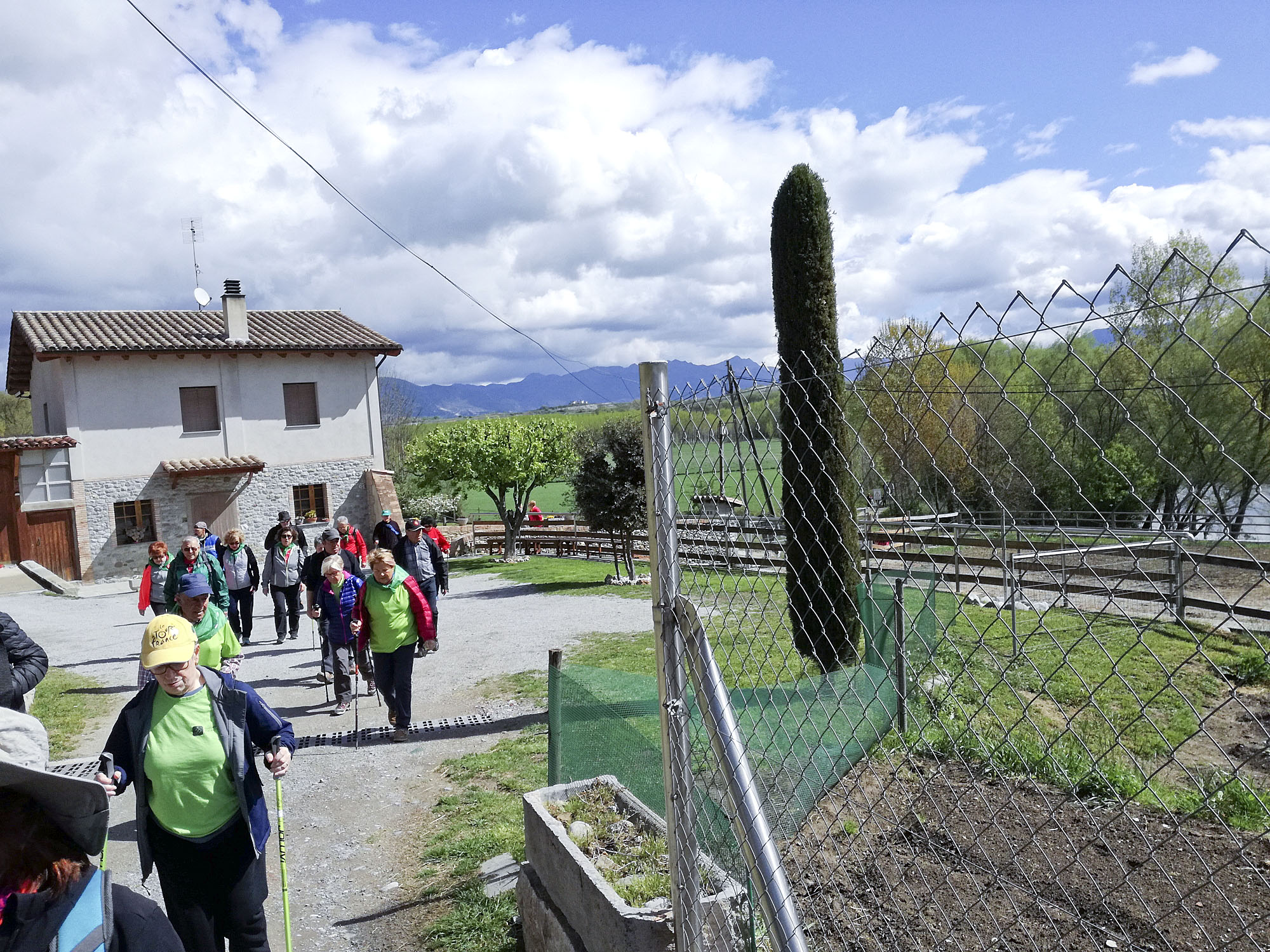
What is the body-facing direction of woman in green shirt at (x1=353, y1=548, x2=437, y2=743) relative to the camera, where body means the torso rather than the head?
toward the camera

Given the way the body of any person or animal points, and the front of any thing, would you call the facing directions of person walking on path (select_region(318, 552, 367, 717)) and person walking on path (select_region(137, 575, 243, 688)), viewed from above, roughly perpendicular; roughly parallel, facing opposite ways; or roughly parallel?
roughly parallel

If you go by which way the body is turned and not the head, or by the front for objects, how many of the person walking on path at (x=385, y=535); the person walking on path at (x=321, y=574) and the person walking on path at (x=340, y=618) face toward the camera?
3

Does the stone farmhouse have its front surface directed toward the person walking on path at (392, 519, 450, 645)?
yes

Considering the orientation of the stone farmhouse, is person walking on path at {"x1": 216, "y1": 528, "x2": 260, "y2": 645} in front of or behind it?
in front

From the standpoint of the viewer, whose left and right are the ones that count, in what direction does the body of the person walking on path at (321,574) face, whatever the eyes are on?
facing the viewer

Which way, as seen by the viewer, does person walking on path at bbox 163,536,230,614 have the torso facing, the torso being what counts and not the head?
toward the camera

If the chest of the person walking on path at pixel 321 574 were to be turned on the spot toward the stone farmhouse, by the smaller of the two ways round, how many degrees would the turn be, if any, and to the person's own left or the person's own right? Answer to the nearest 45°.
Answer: approximately 180°

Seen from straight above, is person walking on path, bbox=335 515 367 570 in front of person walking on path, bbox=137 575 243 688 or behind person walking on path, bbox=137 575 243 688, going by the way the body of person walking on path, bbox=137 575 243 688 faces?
behind

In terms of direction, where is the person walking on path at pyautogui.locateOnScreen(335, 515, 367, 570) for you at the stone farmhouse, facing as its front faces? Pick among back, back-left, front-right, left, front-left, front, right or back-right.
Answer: front

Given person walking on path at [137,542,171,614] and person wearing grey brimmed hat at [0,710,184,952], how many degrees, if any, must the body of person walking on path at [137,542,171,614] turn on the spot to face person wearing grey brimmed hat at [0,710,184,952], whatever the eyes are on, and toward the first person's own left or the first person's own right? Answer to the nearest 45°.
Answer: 0° — they already face them

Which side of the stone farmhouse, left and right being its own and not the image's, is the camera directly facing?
front

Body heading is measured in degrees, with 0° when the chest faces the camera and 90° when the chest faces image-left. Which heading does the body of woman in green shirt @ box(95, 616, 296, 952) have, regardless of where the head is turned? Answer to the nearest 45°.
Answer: approximately 0°

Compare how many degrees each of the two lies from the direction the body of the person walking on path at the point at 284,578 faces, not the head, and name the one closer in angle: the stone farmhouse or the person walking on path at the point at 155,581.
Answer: the person walking on path

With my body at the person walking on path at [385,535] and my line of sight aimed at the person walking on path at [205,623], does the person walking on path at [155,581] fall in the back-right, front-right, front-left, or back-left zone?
front-right

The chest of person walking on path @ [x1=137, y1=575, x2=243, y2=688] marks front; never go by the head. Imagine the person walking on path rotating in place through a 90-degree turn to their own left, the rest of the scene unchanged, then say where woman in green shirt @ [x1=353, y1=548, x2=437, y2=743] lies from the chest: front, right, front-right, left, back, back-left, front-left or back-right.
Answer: front-left

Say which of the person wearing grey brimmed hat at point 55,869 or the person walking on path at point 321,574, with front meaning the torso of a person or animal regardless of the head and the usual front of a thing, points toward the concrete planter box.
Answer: the person walking on path at point 321,574

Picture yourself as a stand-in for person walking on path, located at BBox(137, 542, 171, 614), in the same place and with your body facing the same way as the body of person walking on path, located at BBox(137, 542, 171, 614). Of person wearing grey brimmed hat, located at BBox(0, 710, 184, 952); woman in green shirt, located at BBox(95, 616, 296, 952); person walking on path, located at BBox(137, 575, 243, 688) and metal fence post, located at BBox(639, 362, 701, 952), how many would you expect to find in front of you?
4

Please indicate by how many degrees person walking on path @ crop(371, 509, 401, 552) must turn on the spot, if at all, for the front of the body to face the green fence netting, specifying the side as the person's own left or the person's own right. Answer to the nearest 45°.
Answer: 0° — they already face it
